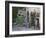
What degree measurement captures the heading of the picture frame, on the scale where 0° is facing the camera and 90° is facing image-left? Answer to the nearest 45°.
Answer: approximately 315°
